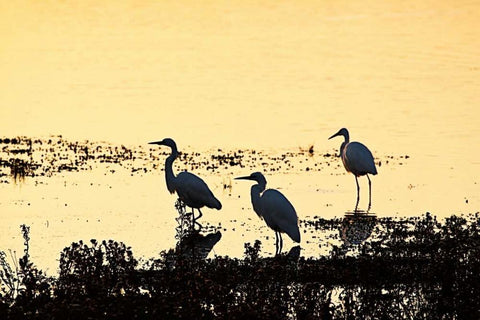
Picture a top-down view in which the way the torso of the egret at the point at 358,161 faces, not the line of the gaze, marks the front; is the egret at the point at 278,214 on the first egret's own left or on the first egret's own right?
on the first egret's own left

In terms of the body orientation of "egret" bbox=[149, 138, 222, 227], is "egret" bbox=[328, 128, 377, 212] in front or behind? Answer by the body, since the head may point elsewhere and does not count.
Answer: behind

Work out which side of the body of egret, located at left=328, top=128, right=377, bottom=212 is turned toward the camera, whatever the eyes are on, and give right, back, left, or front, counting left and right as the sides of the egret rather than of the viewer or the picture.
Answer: left

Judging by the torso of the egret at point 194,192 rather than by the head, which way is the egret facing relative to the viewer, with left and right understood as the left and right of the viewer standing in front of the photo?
facing to the left of the viewer

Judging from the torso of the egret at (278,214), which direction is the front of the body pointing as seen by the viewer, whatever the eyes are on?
to the viewer's left

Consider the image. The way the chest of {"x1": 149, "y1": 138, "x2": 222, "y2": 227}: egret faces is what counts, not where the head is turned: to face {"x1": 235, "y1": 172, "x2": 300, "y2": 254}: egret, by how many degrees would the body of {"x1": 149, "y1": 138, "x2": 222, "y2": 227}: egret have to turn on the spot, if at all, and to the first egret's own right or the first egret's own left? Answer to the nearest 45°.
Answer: approximately 135° to the first egret's own left

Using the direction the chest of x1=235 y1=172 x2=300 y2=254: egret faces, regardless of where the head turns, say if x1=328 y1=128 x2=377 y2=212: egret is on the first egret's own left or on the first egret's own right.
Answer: on the first egret's own right
